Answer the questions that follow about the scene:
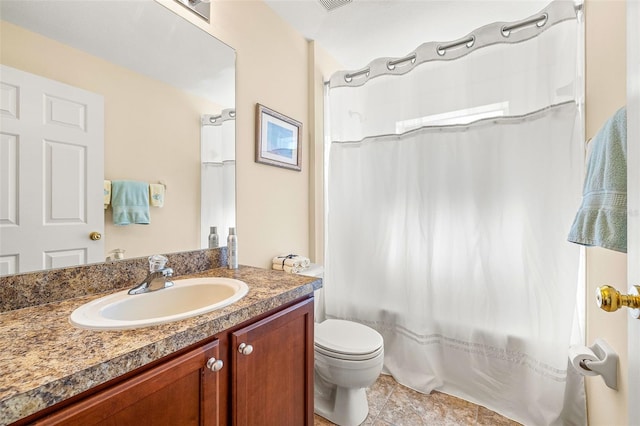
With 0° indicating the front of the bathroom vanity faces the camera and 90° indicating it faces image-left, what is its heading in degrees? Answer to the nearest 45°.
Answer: approximately 315°

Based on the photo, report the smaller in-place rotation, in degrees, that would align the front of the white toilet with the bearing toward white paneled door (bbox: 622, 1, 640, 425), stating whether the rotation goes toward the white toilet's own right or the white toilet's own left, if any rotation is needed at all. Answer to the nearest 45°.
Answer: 0° — it already faces it

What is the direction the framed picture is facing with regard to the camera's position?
facing the viewer and to the right of the viewer

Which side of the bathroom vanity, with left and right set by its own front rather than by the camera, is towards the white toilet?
left

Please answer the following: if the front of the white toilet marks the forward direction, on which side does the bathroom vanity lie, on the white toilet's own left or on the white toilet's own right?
on the white toilet's own right

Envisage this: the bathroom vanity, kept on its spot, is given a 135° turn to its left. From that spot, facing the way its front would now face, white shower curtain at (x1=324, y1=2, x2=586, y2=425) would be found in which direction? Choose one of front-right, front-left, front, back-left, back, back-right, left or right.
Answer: right
